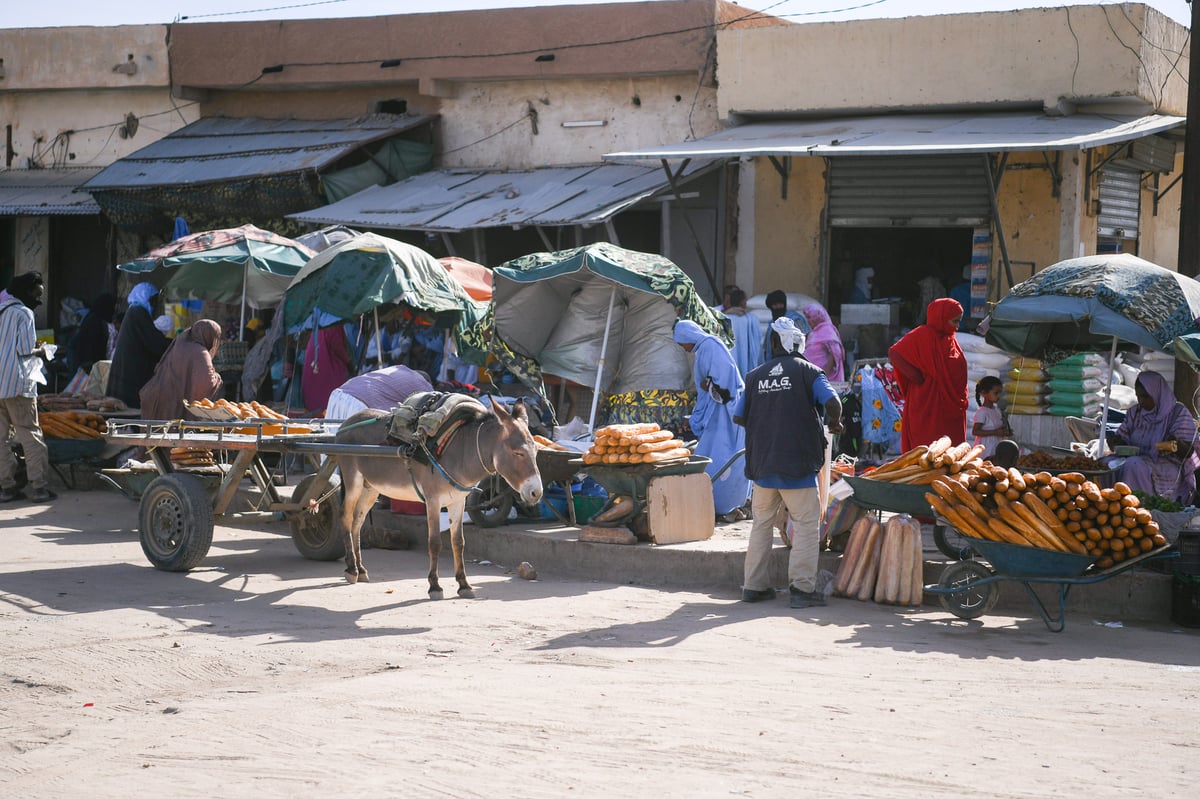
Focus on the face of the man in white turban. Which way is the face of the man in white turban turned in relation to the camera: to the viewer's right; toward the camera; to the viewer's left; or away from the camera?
away from the camera

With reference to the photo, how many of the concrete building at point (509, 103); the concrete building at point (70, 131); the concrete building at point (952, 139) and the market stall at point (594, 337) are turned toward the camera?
4

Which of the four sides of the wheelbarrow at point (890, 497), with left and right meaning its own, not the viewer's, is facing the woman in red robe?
left

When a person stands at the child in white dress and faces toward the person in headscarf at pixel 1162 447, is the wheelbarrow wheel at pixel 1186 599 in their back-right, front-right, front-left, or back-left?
front-right

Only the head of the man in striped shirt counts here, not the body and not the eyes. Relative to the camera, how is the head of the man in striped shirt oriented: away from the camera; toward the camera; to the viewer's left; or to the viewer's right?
to the viewer's right

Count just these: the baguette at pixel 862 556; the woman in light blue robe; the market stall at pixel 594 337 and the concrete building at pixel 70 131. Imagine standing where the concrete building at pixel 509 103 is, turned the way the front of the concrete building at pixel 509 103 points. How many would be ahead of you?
3

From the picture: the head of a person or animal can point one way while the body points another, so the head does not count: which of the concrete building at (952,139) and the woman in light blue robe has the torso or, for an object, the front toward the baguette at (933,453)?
the concrete building

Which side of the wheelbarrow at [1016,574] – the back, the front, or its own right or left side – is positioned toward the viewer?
left

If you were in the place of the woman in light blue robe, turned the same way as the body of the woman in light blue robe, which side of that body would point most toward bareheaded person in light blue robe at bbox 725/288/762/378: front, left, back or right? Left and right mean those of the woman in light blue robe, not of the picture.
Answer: right

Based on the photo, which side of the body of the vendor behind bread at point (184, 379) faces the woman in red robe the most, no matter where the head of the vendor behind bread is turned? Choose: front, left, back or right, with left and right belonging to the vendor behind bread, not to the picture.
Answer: front

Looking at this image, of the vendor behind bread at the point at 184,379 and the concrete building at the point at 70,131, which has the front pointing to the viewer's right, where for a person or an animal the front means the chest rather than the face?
the vendor behind bread

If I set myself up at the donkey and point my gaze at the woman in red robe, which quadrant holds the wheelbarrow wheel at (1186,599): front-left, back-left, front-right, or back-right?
front-right

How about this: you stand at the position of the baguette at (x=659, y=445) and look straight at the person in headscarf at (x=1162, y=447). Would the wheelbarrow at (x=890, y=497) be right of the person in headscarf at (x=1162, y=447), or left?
right

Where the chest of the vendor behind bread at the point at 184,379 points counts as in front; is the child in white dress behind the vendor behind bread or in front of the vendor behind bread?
in front

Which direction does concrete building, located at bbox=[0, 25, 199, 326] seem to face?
toward the camera

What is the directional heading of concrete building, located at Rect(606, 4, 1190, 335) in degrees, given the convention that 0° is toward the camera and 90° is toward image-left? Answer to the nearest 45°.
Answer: approximately 0°

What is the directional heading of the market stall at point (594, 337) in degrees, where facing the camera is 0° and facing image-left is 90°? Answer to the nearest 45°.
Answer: approximately 0°

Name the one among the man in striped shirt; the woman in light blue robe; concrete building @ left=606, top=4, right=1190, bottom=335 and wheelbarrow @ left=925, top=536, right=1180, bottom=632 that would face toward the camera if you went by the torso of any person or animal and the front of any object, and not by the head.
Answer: the concrete building

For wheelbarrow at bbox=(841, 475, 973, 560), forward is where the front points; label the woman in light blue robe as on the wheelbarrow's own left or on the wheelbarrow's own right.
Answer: on the wheelbarrow's own left

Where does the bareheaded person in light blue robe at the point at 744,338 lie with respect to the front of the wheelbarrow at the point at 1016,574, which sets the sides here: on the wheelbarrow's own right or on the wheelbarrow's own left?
on the wheelbarrow's own right
